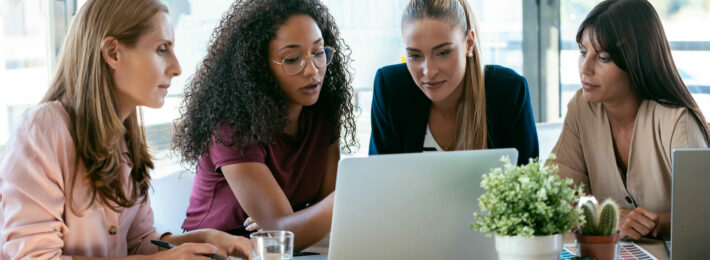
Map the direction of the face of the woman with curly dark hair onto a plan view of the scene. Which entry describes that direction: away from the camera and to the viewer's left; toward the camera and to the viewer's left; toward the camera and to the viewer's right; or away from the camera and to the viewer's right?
toward the camera and to the viewer's right

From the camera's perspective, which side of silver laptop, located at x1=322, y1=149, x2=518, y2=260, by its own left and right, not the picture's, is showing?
back

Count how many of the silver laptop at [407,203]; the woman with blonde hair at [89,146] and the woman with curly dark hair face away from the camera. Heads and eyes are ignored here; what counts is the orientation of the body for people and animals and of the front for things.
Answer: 1

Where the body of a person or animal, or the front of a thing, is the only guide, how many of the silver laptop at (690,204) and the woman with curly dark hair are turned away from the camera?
1

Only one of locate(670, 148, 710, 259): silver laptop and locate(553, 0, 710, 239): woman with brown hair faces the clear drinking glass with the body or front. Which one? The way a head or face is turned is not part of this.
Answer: the woman with brown hair

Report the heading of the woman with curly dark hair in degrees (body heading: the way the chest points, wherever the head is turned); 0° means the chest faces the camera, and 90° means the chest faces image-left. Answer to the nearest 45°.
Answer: approximately 315°

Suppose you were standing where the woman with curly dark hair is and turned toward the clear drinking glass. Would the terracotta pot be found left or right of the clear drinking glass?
left

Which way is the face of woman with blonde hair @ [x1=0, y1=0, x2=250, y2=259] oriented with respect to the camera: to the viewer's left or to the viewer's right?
to the viewer's right

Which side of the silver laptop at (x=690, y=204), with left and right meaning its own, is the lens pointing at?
back

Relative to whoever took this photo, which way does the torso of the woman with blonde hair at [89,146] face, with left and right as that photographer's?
facing to the right of the viewer

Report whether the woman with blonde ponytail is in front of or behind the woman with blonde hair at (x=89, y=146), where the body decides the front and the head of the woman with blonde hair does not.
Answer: in front

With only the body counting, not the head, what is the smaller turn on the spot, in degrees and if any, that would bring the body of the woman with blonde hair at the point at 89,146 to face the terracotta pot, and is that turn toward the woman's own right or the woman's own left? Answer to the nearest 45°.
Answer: approximately 45° to the woman's own right
